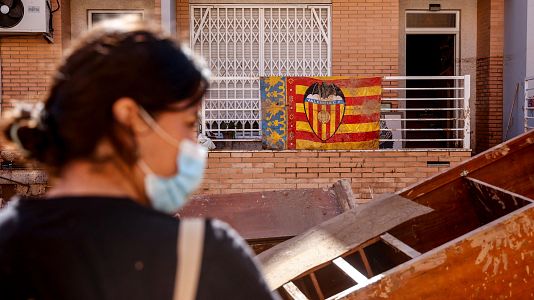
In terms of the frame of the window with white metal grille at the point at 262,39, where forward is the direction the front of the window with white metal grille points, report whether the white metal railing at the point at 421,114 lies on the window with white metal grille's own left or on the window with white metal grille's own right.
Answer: on the window with white metal grille's own left

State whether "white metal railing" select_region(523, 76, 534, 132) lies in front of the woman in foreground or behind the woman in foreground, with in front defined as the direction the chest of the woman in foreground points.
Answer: in front

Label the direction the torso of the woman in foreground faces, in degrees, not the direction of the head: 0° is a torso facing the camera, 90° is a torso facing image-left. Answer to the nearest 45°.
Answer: approximately 225°

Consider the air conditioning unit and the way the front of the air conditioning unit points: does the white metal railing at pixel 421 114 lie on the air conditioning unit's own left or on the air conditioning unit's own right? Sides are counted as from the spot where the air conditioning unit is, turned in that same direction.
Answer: on the air conditioning unit's own left

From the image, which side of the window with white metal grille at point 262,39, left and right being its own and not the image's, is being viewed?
front

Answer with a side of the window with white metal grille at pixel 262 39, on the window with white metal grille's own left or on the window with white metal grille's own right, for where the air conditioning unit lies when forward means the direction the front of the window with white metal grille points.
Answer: on the window with white metal grille's own right

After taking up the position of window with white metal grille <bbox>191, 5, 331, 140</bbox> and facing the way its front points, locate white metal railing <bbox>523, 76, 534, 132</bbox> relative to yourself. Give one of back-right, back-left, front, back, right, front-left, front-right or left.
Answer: left

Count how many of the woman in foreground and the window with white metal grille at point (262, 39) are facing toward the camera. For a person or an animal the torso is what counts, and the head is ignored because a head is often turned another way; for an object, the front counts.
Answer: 1

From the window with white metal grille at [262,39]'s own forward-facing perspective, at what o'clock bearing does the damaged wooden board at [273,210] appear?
The damaged wooden board is roughly at 12 o'clock from the window with white metal grille.

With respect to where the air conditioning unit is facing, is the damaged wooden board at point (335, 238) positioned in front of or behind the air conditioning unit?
in front

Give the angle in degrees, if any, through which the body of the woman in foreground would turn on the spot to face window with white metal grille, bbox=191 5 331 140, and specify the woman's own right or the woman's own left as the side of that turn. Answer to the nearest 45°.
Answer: approximately 45° to the woman's own left

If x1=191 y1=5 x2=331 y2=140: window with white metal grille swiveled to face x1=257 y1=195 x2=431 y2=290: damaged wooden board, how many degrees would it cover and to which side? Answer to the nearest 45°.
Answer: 0° — it already faces it

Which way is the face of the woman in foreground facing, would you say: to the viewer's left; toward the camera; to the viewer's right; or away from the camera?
to the viewer's right

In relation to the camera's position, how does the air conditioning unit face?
facing the viewer
